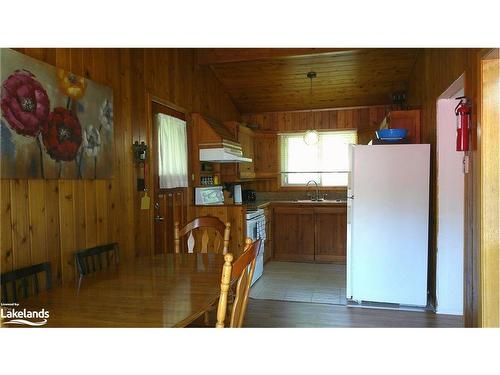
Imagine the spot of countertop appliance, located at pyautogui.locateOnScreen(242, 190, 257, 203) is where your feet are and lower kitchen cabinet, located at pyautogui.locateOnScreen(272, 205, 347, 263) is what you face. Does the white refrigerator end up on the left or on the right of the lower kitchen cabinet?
right

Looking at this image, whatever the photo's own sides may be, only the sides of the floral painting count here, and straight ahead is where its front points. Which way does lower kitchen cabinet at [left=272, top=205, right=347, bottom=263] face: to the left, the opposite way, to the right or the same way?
to the right

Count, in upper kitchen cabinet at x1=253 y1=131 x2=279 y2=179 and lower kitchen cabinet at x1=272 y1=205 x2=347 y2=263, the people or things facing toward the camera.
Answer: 2

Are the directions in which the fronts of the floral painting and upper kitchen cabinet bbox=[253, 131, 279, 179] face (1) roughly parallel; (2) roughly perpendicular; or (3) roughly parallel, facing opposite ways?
roughly perpendicular

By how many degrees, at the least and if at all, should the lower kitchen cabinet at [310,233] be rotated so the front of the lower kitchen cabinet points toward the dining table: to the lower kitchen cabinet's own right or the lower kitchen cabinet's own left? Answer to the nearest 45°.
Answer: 0° — it already faces it

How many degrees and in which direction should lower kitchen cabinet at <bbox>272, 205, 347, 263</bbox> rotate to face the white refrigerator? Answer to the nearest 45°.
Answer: approximately 45° to its left

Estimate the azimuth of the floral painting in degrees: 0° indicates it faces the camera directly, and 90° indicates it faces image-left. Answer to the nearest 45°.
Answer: approximately 315°

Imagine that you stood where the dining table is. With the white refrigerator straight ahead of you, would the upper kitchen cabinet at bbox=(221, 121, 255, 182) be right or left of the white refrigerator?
left

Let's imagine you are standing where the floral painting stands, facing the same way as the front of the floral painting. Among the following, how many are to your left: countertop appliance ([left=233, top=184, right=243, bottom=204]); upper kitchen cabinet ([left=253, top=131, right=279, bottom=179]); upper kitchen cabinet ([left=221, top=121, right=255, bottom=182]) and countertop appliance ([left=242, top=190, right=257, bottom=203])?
4

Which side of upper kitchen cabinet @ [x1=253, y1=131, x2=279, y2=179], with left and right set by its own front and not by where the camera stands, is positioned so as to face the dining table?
front
